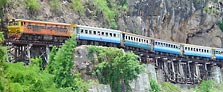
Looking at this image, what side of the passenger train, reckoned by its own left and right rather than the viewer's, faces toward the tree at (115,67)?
left

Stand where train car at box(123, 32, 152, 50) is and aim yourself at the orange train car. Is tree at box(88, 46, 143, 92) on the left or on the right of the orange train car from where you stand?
left

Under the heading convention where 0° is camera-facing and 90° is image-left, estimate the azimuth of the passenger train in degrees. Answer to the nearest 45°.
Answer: approximately 45°

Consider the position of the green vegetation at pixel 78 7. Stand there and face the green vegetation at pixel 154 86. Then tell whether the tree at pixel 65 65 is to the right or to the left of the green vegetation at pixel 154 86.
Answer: right

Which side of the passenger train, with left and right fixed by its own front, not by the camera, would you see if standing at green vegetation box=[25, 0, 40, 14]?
right

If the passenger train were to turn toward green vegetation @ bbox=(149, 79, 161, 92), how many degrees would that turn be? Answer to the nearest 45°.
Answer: approximately 135° to its left
